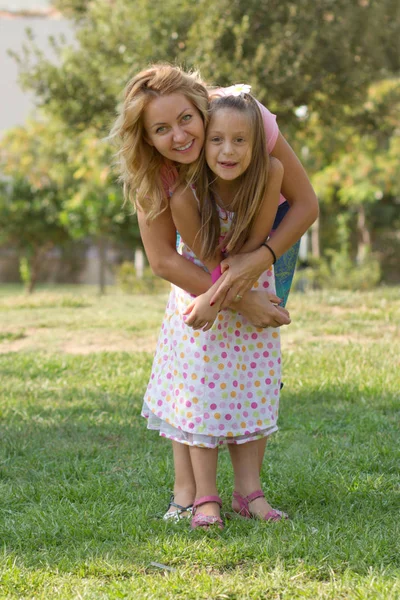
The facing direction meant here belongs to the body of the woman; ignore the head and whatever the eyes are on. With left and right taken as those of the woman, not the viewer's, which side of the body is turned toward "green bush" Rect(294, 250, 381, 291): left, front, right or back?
back

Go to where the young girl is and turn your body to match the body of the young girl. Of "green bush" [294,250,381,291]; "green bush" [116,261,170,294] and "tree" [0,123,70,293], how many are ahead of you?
0

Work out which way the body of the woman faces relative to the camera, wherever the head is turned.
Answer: toward the camera

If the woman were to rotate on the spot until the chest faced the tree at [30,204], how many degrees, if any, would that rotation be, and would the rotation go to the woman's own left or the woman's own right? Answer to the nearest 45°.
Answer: approximately 180°

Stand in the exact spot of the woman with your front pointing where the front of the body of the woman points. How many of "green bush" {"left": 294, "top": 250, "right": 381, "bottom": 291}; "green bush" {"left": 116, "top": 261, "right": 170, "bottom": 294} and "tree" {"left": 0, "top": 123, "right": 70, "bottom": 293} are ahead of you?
0

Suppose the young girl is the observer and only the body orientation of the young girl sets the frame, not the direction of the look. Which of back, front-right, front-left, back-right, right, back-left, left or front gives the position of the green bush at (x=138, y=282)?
back

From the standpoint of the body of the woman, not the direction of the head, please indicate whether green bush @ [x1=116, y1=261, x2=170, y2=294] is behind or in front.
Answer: behind

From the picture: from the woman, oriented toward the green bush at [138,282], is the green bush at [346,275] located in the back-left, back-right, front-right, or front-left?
front-right

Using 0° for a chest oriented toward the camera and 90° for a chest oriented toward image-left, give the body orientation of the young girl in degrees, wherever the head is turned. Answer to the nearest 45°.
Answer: approximately 0°

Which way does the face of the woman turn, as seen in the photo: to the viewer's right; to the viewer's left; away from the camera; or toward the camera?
toward the camera

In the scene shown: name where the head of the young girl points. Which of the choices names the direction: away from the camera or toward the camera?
toward the camera

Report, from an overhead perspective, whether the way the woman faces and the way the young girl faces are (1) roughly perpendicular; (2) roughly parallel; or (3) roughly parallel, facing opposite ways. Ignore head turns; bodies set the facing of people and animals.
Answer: roughly parallel
